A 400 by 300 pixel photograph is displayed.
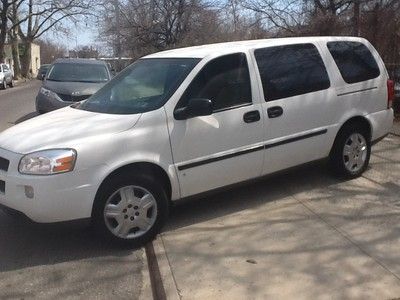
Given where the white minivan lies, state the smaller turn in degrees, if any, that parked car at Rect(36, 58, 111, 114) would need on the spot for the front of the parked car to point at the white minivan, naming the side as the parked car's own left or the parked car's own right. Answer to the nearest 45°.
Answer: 0° — it already faces it

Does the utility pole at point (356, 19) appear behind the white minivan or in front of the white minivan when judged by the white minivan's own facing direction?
behind

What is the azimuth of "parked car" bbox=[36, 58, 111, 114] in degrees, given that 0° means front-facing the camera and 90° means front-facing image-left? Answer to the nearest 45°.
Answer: approximately 0°

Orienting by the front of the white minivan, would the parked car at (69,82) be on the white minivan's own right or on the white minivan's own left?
on the white minivan's own right

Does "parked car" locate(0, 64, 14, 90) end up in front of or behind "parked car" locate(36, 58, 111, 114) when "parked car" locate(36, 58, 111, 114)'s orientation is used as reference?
behind

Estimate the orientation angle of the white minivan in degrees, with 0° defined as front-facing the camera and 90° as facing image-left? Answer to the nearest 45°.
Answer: approximately 45°

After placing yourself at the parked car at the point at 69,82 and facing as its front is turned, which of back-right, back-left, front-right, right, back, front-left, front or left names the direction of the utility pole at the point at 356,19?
left
